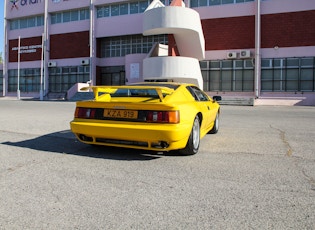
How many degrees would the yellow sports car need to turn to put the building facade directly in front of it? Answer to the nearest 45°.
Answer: approximately 45° to its left

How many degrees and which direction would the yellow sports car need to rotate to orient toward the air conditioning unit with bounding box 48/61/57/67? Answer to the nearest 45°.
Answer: approximately 45° to its left

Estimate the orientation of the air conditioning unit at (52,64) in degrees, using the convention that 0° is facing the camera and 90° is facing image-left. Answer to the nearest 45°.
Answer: approximately 0°

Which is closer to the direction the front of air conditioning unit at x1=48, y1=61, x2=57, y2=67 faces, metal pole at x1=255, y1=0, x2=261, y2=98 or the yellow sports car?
the yellow sports car

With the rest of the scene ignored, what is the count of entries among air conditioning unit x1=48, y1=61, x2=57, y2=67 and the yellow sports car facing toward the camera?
1

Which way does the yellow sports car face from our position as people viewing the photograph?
facing away from the viewer and to the right of the viewer
